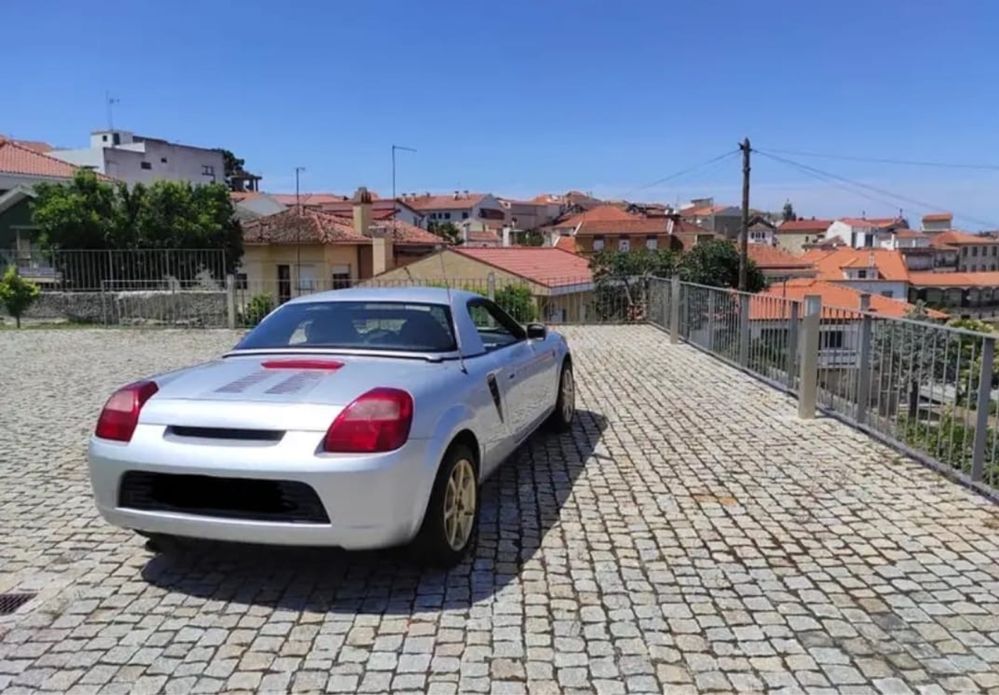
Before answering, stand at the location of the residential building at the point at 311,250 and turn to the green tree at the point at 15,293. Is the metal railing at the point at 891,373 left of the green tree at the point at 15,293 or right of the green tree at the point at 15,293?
left

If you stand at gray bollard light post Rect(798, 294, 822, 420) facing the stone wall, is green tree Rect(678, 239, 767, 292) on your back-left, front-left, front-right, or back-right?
front-right

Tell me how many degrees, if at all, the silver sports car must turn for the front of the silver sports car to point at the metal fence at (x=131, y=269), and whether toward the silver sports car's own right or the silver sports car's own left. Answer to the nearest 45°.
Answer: approximately 45° to the silver sports car's own left

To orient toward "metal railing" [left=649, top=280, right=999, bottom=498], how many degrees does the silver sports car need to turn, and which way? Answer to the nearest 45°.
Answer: approximately 45° to its right

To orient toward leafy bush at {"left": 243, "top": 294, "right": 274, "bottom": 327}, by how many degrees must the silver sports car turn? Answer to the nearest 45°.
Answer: approximately 45° to its left

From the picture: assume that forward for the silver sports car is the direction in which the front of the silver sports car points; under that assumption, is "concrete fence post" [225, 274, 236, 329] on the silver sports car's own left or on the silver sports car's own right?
on the silver sports car's own left

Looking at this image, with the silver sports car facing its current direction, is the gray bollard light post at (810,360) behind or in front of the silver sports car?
in front

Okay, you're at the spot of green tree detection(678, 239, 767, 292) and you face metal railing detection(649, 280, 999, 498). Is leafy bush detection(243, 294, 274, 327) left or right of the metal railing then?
right

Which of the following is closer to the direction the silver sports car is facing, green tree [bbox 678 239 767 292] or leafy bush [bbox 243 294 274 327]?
the green tree

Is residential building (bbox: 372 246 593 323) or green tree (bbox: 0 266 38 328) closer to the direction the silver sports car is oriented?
the residential building

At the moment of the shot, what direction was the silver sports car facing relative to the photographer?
facing away from the viewer and to the right of the viewer

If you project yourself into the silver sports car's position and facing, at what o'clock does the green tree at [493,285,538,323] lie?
The green tree is roughly at 11 o'clock from the silver sports car.

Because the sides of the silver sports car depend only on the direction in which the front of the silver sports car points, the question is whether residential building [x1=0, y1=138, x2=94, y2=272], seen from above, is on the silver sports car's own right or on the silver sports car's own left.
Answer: on the silver sports car's own left

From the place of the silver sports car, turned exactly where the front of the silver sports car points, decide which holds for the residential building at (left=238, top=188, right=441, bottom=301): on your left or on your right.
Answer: on your left

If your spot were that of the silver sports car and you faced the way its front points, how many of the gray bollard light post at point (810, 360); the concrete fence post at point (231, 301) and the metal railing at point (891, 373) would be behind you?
0
